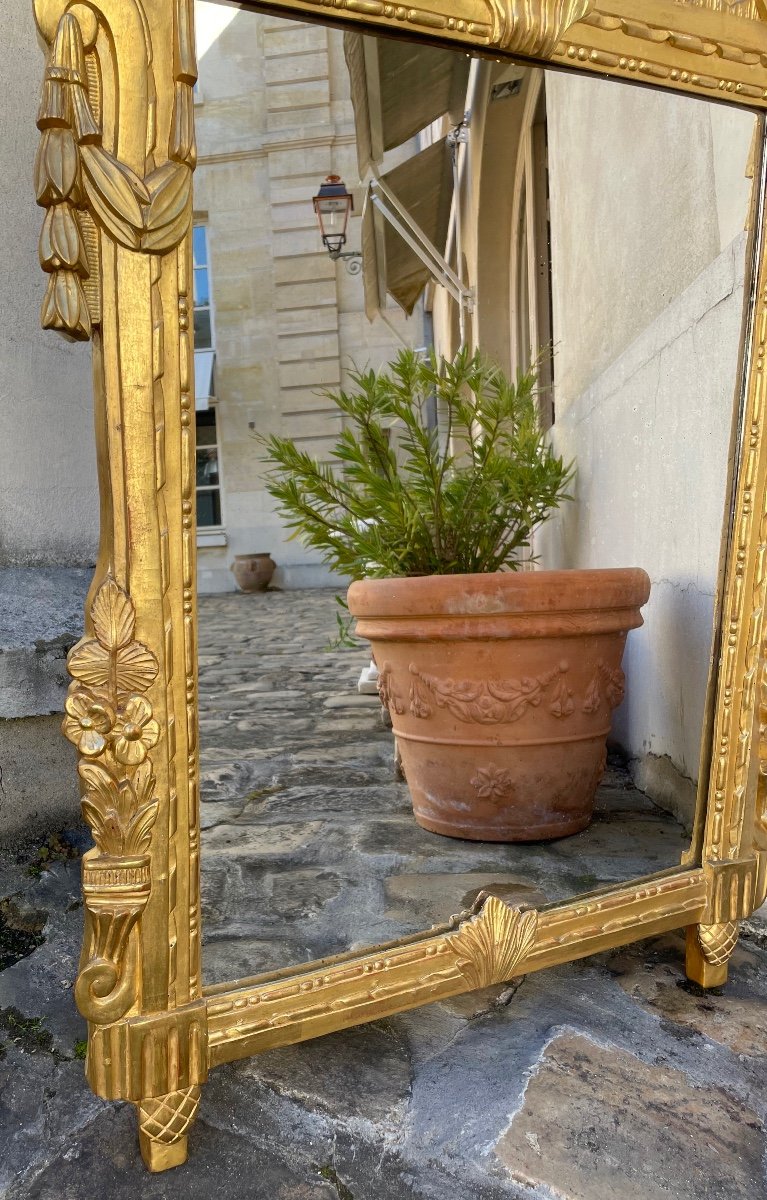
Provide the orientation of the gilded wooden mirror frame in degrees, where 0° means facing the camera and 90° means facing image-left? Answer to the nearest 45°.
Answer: approximately 315°
